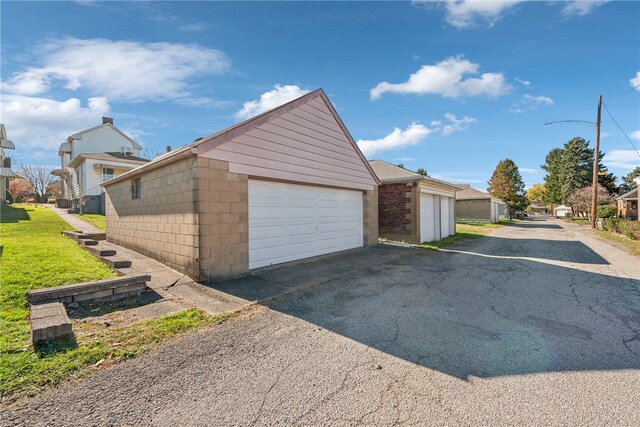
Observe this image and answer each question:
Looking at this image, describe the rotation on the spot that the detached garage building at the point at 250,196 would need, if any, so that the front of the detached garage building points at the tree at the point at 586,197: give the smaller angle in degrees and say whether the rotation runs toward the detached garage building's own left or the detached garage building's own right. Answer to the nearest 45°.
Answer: approximately 90° to the detached garage building's own left

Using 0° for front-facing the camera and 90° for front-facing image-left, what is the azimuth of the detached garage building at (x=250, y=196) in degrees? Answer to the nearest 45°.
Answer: approximately 315°

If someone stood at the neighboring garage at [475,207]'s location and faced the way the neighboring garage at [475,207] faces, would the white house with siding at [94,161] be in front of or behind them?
behind

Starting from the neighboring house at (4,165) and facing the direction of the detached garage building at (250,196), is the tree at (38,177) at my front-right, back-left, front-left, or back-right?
back-left

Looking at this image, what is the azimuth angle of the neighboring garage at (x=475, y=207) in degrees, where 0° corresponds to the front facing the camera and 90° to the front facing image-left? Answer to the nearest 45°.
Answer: approximately 270°

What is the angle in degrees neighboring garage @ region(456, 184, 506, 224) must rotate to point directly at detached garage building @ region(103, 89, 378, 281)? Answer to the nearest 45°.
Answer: approximately 90° to its right

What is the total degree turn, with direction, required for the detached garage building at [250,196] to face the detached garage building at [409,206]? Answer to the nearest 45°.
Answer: approximately 90° to its left

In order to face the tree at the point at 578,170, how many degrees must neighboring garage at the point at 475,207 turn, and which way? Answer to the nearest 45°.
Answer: approximately 45° to its left

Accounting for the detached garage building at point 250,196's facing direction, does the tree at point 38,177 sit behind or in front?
behind

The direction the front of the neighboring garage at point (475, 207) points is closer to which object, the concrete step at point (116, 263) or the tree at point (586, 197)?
the tree

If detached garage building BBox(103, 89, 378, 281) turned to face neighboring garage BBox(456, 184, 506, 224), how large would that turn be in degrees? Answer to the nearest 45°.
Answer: approximately 90° to its left
